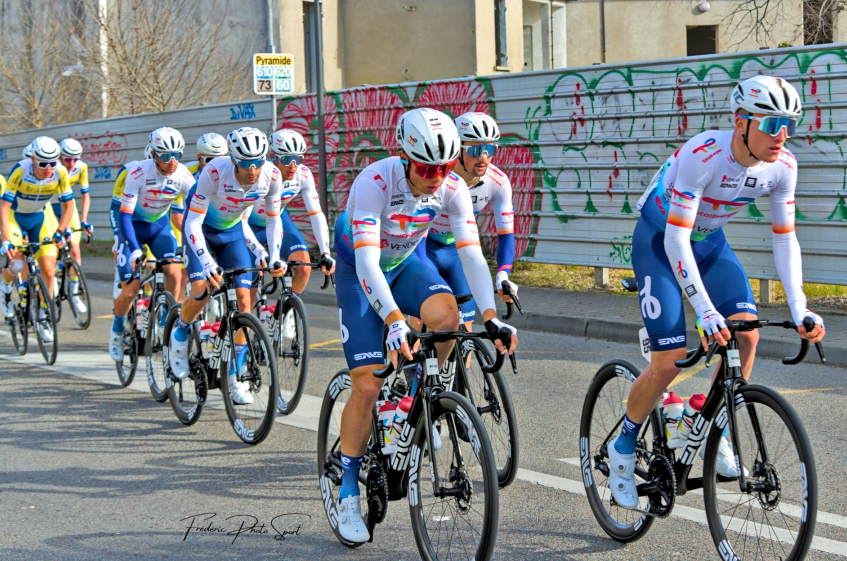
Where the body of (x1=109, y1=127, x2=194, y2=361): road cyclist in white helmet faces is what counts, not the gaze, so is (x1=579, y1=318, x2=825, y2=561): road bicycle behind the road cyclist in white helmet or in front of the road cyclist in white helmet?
in front

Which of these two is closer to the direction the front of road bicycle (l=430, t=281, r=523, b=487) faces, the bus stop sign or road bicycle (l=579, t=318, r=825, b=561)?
the road bicycle

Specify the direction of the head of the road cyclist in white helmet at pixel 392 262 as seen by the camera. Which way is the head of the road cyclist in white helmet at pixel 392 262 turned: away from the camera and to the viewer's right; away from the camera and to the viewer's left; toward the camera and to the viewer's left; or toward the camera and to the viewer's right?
toward the camera and to the viewer's right

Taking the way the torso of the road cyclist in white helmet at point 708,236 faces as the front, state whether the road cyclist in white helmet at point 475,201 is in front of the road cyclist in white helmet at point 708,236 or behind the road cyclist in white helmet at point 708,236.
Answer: behind

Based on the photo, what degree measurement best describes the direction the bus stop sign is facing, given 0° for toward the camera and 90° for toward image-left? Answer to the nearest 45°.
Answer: approximately 0°

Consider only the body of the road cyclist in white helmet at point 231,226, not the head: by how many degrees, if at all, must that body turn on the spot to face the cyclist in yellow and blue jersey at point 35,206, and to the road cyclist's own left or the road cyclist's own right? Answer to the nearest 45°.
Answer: approximately 180°

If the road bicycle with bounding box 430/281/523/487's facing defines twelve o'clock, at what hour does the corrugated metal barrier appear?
The corrugated metal barrier is roughly at 8 o'clock from the road bicycle.

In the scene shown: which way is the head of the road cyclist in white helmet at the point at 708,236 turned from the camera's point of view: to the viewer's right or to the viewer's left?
to the viewer's right

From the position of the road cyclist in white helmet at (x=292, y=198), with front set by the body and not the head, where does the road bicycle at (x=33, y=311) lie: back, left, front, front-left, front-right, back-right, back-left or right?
back

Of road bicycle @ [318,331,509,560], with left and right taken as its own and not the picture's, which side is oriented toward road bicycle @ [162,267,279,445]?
back

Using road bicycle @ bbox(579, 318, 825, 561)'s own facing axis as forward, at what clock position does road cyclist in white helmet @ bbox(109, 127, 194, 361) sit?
The road cyclist in white helmet is roughly at 6 o'clock from the road bicycle.

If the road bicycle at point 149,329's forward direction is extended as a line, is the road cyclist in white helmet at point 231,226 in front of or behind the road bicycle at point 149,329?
in front

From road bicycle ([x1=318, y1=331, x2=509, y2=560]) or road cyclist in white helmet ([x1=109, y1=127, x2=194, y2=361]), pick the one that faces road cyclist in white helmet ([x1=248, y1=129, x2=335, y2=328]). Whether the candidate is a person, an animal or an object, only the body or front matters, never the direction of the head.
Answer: road cyclist in white helmet ([x1=109, y1=127, x2=194, y2=361])

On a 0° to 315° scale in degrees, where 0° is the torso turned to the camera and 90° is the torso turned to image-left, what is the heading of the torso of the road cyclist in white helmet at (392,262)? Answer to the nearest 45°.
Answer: approximately 315°
